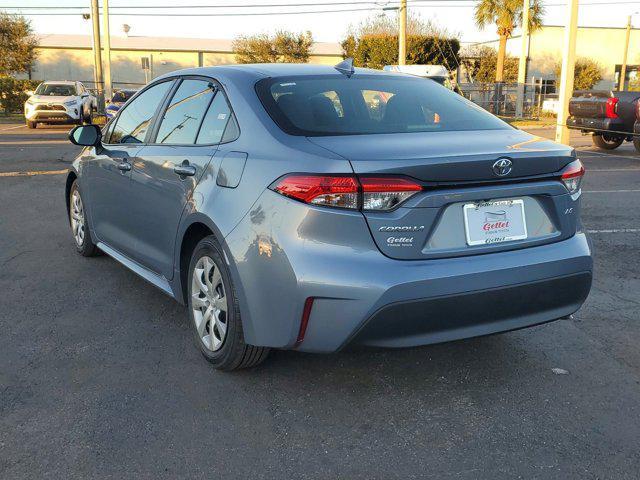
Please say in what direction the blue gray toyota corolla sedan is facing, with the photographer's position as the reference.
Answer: facing away from the viewer and to the left of the viewer

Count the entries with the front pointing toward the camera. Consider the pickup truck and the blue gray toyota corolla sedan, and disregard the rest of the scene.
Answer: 0

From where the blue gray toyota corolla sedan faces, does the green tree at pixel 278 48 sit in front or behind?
in front

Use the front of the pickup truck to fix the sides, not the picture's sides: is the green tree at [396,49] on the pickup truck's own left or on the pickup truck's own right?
on the pickup truck's own left

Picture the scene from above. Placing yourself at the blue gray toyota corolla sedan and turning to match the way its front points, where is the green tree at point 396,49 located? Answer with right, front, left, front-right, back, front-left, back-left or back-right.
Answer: front-right

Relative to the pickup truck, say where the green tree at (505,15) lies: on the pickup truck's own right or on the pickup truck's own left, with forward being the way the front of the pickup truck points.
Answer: on the pickup truck's own left

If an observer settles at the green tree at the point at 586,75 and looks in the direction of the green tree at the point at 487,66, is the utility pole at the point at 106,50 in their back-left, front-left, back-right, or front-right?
front-left

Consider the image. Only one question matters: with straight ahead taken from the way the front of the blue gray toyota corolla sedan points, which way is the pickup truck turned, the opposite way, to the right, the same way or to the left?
to the right

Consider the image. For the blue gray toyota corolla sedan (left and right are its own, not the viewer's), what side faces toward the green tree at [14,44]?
front

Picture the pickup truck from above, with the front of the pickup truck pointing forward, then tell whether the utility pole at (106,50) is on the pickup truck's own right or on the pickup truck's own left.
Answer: on the pickup truck's own left

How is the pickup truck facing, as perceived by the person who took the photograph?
facing away from the viewer and to the right of the viewer

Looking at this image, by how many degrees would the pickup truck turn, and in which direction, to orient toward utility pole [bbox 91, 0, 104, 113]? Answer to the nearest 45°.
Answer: approximately 135° to its left

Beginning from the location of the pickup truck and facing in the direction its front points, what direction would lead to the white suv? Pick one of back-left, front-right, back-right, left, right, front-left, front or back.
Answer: back-left

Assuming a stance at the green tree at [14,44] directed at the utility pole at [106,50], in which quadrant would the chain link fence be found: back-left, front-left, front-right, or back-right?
front-left
